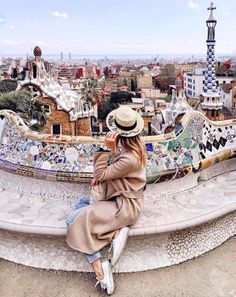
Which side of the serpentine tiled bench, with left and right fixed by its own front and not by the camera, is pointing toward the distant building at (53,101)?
back

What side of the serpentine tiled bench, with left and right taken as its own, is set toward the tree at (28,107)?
back

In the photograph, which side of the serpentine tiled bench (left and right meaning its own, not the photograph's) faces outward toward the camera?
front

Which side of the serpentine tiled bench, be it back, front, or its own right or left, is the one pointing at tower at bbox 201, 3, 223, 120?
back

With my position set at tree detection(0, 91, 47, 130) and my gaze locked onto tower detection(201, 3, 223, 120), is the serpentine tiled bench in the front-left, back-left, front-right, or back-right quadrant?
front-right

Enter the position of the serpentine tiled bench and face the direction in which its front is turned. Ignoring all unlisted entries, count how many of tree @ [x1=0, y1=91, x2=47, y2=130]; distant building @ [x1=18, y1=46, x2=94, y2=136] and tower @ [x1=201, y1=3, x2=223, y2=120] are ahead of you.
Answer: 0

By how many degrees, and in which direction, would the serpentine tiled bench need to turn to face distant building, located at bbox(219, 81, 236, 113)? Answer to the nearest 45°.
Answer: approximately 180°

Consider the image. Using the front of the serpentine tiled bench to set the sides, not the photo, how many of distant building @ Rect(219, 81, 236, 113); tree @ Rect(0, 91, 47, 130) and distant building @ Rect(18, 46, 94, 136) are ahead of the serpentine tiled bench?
0
